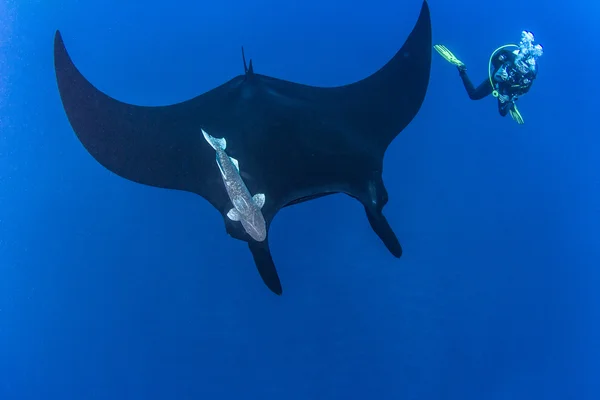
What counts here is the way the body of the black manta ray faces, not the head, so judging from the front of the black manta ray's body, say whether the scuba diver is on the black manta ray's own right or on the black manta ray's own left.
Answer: on the black manta ray's own left

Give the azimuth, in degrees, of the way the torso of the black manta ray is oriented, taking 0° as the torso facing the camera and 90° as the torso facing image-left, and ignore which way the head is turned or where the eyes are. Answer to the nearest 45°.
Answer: approximately 315°
